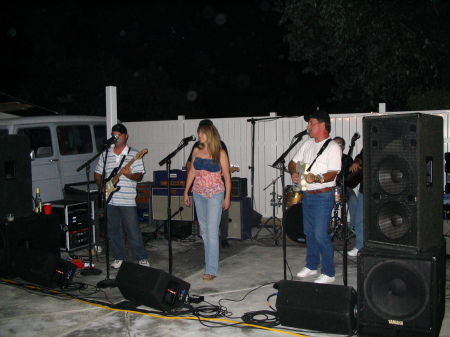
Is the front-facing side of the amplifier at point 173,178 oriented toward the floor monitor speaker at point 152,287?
yes

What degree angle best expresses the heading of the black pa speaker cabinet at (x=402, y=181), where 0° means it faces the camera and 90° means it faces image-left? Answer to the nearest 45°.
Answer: approximately 45°

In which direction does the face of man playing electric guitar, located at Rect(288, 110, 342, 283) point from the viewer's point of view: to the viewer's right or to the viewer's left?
to the viewer's left

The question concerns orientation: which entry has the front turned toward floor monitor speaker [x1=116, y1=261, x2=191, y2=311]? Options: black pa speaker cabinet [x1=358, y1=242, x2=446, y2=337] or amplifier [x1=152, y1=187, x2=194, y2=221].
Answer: the amplifier

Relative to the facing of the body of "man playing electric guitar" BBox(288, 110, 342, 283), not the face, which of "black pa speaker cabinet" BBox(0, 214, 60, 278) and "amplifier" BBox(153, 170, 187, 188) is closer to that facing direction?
the black pa speaker cabinet

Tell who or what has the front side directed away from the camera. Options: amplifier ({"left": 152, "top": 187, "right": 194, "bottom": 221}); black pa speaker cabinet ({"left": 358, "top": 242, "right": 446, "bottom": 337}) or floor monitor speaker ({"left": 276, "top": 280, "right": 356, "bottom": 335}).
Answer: the floor monitor speaker

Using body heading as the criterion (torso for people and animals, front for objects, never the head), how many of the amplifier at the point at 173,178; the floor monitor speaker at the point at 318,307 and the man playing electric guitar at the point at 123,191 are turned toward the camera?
2

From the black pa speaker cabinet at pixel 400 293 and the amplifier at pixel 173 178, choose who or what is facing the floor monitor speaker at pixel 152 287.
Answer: the amplifier
